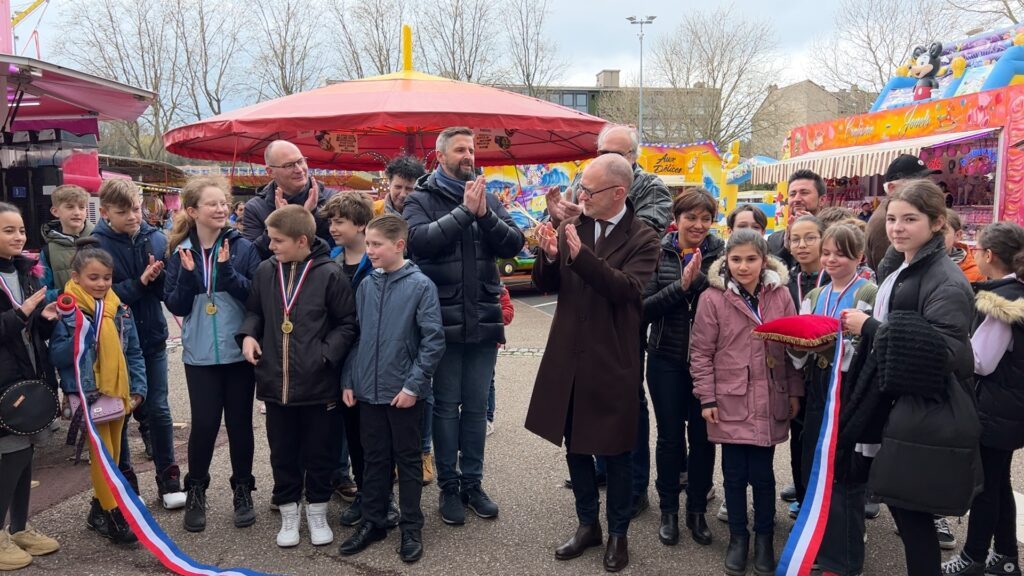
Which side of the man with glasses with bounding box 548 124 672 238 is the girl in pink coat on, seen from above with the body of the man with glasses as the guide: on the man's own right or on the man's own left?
on the man's own left

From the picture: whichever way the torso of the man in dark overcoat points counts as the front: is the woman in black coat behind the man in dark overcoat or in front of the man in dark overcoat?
behind

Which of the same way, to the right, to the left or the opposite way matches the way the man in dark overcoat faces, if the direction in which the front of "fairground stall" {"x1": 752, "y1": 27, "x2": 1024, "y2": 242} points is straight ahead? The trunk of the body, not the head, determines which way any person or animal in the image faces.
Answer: the same way

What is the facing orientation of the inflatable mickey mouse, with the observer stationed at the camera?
facing the viewer and to the left of the viewer

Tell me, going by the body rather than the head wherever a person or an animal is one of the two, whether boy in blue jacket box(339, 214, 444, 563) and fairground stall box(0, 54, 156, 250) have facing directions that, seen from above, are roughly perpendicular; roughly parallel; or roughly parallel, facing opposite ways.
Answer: roughly perpendicular

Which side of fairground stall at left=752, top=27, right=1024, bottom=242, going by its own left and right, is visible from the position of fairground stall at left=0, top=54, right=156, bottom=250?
front

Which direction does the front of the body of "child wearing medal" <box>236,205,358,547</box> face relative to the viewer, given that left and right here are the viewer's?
facing the viewer

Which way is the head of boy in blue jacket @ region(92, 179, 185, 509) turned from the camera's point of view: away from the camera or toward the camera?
toward the camera

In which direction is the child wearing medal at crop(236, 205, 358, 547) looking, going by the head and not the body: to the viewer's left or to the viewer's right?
to the viewer's left

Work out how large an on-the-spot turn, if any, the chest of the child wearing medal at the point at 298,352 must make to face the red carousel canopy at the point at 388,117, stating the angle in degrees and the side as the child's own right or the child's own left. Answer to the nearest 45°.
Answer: approximately 135° to the child's own left

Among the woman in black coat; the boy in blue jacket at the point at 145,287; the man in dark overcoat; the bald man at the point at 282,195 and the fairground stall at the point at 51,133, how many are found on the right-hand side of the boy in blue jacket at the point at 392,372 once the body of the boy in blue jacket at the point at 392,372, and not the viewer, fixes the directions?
3

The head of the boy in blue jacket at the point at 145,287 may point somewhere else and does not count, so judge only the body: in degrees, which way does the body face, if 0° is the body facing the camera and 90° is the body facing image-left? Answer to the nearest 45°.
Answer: approximately 315°
